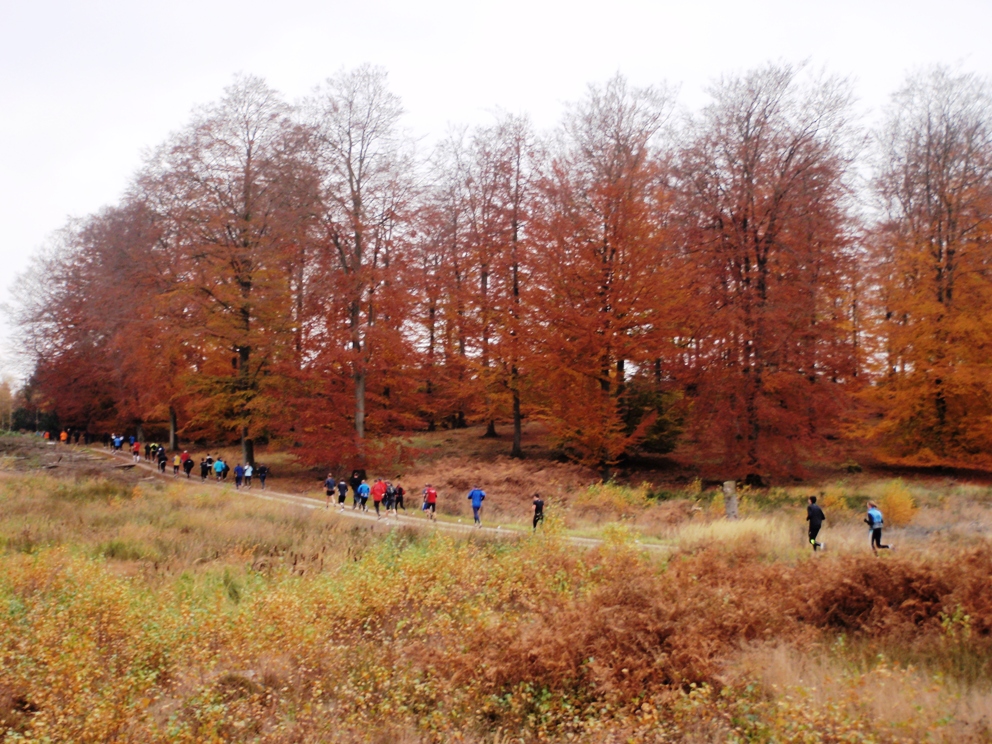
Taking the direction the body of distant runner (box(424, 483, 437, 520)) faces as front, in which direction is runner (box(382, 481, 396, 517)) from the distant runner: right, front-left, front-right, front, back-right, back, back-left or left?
front

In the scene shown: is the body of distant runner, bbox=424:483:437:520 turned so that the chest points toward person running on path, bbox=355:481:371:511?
yes

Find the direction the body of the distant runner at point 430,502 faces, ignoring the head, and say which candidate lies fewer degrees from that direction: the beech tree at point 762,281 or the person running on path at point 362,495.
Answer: the person running on path

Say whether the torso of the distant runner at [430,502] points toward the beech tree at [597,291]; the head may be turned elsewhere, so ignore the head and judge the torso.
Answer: no

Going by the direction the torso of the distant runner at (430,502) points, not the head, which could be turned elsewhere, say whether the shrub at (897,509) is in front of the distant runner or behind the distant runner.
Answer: behind

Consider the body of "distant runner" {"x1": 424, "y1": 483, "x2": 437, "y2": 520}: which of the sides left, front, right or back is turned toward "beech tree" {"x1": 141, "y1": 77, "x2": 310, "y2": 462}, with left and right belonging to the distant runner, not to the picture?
front

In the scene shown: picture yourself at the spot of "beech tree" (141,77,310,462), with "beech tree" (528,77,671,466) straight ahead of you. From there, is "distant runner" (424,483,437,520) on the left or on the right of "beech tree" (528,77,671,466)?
right

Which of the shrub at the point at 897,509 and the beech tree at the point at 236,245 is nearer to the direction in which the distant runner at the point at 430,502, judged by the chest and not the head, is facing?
the beech tree

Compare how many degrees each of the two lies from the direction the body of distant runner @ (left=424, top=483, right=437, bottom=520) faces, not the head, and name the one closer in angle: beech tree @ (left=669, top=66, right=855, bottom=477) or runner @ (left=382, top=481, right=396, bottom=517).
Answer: the runner

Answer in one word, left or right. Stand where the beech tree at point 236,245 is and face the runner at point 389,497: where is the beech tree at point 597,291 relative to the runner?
left

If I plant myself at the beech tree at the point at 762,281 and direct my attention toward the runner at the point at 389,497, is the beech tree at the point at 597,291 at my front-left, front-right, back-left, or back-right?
front-right

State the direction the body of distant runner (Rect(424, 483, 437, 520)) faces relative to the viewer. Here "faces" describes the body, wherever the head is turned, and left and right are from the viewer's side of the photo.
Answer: facing away from the viewer and to the left of the viewer
